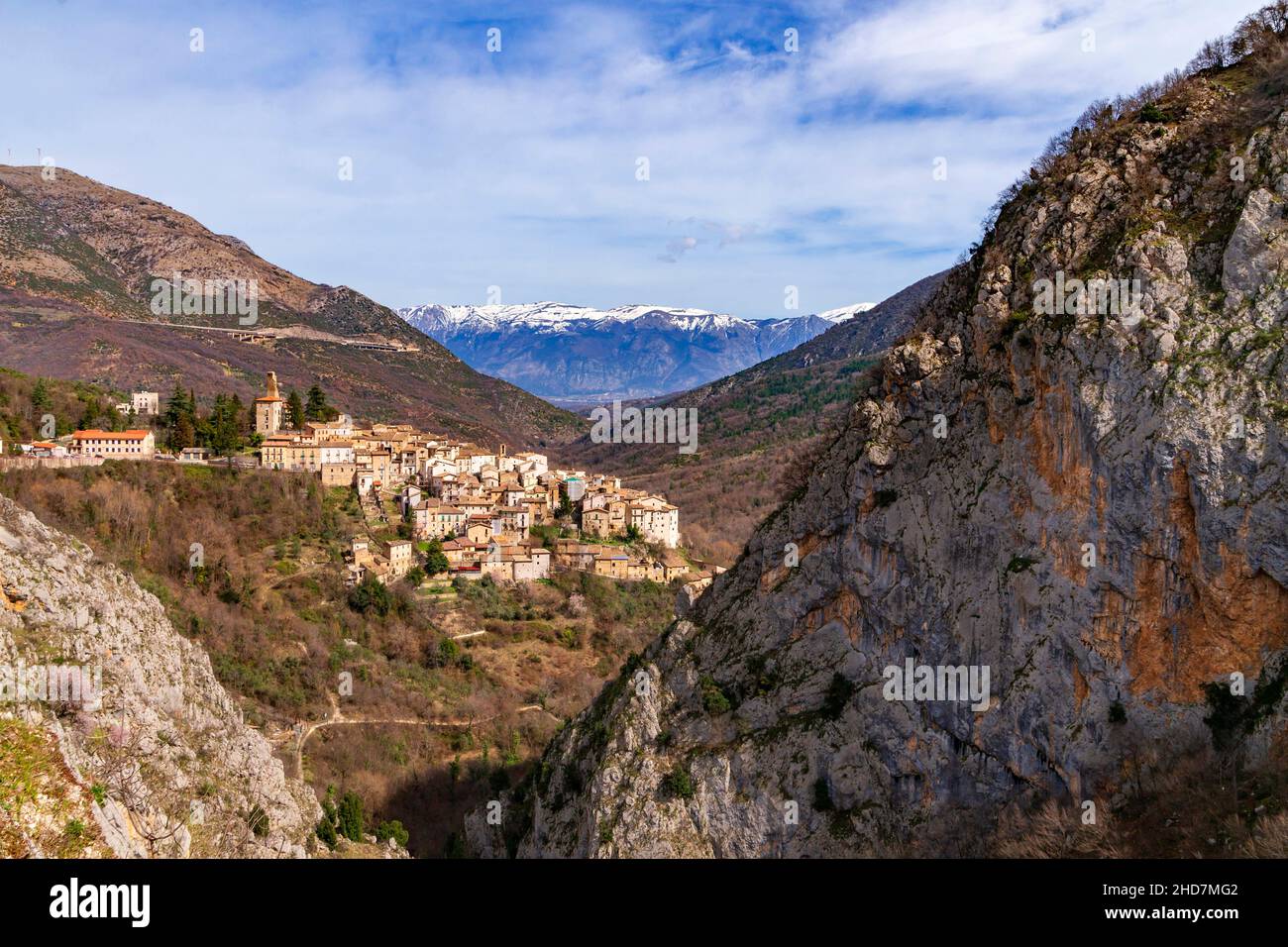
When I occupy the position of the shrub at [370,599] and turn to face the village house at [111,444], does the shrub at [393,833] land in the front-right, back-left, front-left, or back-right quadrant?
back-left

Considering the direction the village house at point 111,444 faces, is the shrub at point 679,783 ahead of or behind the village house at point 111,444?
ahead

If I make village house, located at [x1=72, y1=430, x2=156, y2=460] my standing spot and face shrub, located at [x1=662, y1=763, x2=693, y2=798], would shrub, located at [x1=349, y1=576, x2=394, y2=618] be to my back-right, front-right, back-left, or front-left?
front-left

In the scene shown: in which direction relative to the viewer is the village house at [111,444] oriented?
toward the camera

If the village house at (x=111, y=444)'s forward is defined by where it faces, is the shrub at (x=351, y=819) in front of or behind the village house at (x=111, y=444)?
in front

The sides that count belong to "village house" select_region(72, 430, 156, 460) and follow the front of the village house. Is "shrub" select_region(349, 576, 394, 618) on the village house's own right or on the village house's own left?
on the village house's own left

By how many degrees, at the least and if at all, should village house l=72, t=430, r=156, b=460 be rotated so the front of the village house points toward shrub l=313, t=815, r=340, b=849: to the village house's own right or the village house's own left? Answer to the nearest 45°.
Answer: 0° — it already faces it

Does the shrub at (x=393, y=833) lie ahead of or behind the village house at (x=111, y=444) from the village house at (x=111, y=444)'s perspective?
ahead
